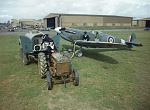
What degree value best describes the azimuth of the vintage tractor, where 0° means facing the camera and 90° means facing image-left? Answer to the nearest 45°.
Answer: approximately 315°
